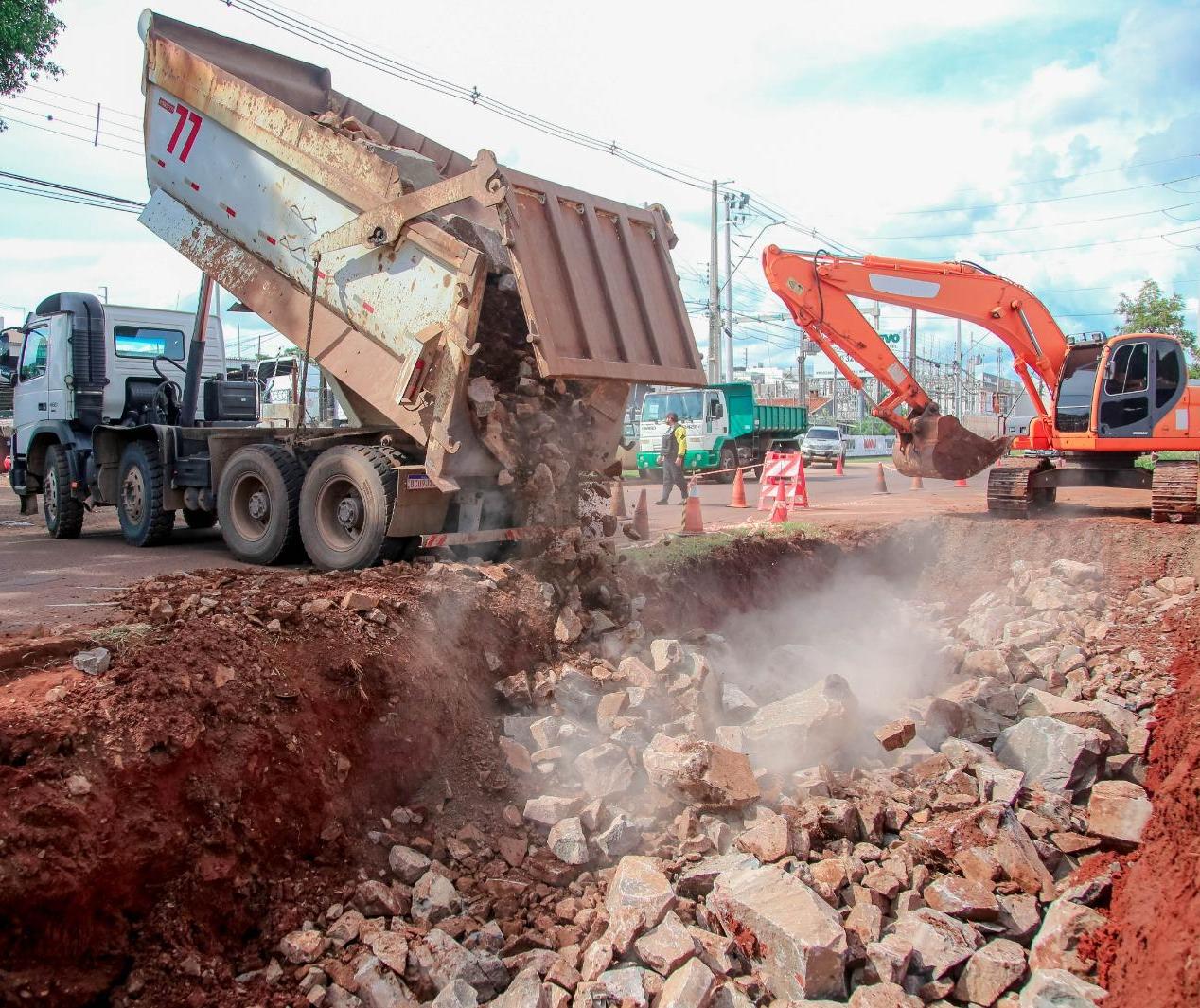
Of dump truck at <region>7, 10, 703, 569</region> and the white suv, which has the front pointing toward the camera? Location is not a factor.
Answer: the white suv

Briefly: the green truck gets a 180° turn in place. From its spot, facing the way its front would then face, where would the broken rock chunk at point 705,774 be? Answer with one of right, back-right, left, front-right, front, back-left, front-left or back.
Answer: back-right

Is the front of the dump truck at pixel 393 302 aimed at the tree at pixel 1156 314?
no

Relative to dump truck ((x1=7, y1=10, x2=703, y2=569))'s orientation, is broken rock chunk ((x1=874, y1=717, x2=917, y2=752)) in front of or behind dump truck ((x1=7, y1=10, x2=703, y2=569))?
behind

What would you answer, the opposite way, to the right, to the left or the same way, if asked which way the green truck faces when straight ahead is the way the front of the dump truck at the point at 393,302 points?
to the left

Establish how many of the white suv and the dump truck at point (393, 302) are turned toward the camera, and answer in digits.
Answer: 1

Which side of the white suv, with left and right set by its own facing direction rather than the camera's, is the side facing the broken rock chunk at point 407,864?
front

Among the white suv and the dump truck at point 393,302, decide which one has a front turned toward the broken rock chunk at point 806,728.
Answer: the white suv

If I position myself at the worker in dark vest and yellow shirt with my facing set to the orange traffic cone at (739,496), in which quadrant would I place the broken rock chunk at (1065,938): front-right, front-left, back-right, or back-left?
front-right

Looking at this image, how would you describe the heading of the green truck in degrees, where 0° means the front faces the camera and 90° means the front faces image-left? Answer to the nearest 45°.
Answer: approximately 45°

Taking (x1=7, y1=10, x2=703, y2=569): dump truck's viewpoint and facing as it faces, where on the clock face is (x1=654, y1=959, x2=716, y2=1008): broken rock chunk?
The broken rock chunk is roughly at 7 o'clock from the dump truck.

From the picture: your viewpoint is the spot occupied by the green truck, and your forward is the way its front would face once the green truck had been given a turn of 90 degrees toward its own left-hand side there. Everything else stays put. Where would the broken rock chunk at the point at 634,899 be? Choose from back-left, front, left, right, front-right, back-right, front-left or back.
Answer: front-right

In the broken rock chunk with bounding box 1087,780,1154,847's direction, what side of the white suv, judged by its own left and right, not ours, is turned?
front

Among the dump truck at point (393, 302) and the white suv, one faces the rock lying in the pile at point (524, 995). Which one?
the white suv

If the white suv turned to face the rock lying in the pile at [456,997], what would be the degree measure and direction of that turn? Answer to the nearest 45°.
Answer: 0° — it already faces it

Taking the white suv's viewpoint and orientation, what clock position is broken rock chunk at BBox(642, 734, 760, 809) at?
The broken rock chunk is roughly at 12 o'clock from the white suv.

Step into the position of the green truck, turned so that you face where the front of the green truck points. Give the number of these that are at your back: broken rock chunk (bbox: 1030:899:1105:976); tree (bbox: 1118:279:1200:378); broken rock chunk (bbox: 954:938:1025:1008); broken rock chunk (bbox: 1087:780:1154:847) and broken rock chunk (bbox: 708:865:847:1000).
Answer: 1

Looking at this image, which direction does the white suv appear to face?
toward the camera

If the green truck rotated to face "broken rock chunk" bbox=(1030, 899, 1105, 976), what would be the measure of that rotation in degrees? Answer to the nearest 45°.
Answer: approximately 45° to its left
